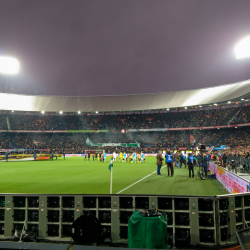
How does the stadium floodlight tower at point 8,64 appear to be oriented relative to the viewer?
toward the camera

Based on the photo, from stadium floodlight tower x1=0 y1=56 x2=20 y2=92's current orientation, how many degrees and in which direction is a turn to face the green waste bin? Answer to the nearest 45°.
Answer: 0° — it already faces it

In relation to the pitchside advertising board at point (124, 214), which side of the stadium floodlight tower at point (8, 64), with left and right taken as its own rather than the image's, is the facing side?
front
